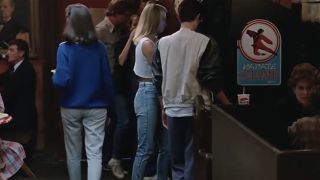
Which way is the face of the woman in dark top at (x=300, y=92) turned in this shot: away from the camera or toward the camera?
toward the camera

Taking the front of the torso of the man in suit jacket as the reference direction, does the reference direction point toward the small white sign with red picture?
no

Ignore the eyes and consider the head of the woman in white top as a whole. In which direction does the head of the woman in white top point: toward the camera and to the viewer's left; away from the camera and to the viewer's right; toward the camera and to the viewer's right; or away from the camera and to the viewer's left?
away from the camera and to the viewer's right

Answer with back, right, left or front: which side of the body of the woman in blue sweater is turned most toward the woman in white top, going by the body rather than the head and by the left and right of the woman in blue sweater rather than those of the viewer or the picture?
right

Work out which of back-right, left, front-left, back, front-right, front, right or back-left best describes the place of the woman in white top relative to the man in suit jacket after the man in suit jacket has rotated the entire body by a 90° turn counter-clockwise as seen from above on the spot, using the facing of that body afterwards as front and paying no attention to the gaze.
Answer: front-left

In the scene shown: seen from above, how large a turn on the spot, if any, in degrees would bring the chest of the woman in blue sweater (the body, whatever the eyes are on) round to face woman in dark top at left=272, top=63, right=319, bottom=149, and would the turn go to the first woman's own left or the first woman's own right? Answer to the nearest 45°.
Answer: approximately 135° to the first woman's own right

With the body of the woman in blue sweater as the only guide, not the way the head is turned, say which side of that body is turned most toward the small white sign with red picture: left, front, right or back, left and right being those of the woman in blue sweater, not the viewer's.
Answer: right

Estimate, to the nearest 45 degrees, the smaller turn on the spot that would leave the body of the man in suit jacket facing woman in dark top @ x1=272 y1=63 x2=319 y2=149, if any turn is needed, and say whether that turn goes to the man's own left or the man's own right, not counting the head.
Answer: approximately 135° to the man's own left

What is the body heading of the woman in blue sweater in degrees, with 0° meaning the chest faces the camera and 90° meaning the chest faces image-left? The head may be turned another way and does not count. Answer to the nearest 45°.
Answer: approximately 180°
